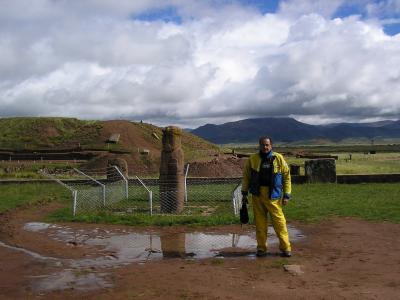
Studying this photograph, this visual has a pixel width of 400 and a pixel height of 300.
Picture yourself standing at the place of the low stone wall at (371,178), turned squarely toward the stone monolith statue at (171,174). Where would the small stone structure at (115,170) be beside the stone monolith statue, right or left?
right

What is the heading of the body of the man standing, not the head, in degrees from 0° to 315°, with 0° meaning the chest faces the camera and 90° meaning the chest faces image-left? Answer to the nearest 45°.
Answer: approximately 0°

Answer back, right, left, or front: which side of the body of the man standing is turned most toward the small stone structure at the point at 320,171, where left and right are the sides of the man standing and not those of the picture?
back

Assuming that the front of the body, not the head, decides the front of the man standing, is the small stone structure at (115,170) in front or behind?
behind

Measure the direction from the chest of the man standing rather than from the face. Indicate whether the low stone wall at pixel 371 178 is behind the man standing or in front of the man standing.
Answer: behind

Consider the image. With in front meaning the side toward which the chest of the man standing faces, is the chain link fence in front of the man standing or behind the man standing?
behind

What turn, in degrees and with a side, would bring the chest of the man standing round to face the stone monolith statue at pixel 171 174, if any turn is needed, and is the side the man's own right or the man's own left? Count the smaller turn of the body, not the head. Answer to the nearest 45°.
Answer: approximately 135° to the man's own right
